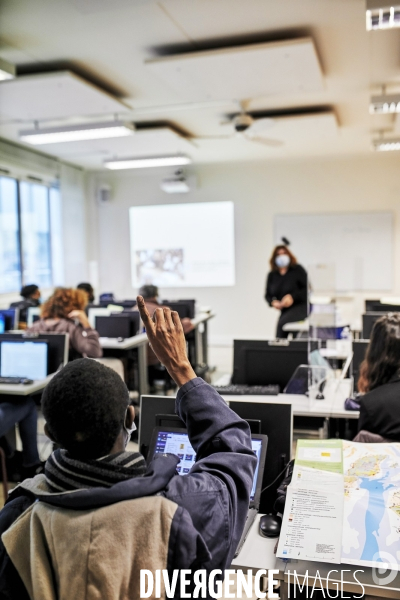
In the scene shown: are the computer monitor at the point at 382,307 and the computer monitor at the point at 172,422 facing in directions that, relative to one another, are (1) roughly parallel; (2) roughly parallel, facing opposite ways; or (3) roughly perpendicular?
roughly parallel

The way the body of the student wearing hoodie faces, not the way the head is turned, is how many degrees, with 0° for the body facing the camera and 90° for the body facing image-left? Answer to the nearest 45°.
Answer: approximately 180°

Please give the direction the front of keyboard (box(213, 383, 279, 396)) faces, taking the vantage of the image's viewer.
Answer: facing the viewer

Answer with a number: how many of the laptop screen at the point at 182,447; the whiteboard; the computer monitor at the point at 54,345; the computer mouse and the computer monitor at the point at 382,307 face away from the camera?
1

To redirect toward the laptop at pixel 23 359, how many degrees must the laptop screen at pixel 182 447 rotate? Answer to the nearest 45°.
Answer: approximately 135° to its right

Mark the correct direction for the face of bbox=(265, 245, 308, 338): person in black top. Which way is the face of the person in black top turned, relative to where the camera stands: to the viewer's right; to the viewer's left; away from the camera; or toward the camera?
toward the camera

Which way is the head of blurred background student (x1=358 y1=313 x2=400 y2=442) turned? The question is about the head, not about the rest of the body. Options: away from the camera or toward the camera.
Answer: away from the camera

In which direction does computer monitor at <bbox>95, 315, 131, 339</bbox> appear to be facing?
toward the camera

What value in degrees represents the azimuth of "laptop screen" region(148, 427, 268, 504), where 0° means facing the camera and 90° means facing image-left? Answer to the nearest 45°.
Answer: approximately 0°

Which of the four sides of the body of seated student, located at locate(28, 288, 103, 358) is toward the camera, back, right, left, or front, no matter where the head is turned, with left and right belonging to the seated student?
back

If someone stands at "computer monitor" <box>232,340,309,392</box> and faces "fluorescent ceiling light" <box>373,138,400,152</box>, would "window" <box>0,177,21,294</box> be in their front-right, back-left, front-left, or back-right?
front-left

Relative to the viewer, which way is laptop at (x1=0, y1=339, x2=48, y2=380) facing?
toward the camera

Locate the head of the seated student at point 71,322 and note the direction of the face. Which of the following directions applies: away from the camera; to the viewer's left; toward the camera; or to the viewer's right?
away from the camera

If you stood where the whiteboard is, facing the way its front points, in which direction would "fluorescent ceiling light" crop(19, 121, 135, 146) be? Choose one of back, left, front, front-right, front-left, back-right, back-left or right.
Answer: front-right

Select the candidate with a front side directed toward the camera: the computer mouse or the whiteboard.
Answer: the whiteboard

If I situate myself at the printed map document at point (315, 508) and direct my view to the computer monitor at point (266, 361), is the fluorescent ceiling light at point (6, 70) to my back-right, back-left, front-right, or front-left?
front-left

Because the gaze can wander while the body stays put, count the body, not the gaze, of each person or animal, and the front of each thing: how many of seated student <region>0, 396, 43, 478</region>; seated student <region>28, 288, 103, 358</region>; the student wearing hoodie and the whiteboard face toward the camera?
1
